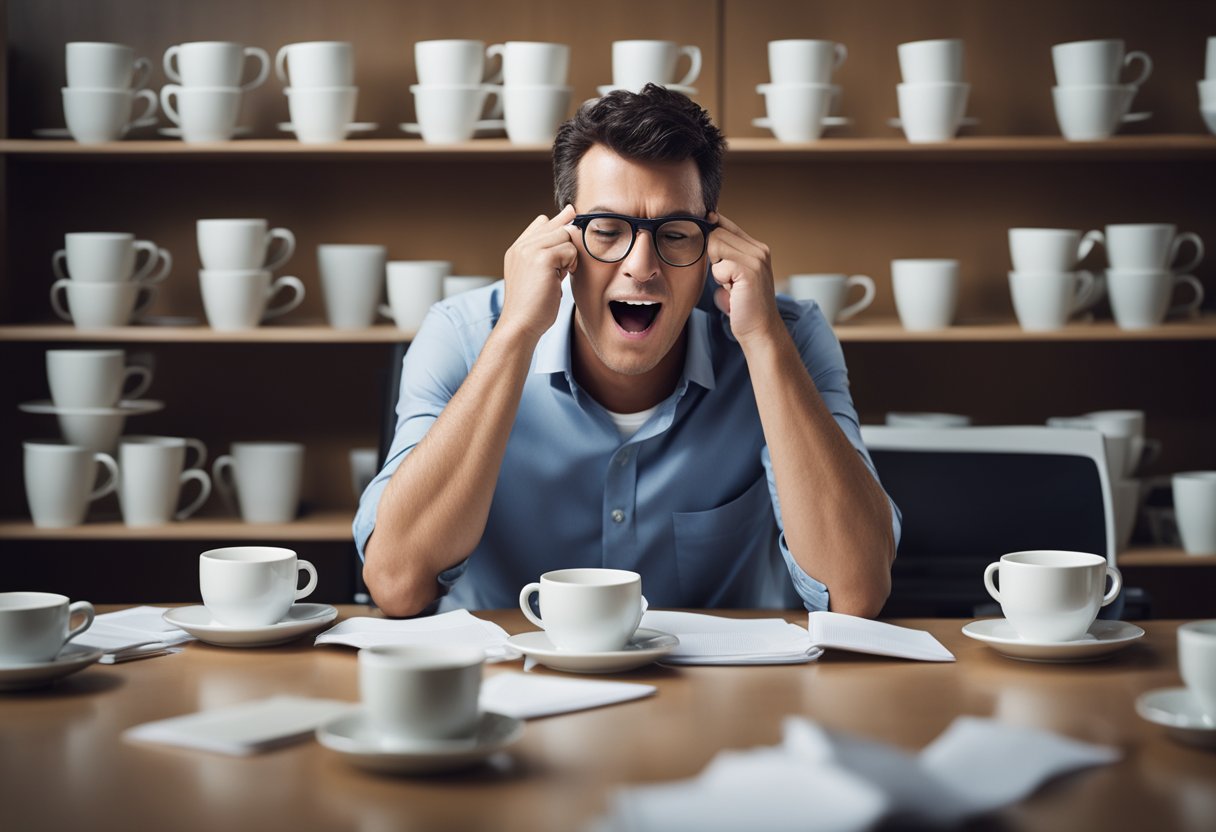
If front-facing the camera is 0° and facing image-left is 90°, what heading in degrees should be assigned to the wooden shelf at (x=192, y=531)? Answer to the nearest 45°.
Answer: approximately 0°

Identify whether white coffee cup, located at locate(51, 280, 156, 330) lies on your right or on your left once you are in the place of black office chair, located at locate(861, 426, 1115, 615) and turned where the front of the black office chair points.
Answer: on your right

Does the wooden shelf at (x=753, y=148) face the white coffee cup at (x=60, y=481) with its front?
no

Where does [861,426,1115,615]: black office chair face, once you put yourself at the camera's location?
facing the viewer

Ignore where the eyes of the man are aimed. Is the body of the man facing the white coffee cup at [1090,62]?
no

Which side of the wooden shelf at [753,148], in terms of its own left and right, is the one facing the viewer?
front

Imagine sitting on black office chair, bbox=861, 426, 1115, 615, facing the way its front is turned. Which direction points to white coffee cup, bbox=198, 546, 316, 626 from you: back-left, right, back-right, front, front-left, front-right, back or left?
front-right

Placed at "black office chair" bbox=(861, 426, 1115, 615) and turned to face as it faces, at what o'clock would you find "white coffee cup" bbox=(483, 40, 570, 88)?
The white coffee cup is roughly at 4 o'clock from the black office chair.

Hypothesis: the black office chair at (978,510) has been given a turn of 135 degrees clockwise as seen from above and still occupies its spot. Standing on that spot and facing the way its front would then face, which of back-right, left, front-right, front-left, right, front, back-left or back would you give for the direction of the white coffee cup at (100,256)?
front-left

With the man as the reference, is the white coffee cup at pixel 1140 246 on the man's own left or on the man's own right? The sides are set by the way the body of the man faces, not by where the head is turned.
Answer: on the man's own left

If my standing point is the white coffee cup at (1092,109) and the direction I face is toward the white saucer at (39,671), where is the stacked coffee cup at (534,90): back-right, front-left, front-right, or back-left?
front-right

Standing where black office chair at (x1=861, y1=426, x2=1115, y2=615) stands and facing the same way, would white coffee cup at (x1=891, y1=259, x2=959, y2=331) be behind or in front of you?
behind

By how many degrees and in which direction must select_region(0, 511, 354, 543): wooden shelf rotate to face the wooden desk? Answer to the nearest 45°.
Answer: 0° — it already faces it

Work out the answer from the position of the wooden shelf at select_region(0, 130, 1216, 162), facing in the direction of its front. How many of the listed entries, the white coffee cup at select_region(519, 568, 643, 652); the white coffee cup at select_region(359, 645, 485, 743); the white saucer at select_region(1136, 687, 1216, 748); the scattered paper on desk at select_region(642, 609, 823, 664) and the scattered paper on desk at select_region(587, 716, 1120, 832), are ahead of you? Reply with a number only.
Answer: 5

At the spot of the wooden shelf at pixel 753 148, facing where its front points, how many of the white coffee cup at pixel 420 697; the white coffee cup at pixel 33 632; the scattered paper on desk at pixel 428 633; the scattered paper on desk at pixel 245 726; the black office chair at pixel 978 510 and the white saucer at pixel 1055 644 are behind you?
0

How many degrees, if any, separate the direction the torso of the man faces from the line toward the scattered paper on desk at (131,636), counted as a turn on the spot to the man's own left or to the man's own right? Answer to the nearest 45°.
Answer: approximately 45° to the man's own right

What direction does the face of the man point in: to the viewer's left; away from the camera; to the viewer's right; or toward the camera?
toward the camera

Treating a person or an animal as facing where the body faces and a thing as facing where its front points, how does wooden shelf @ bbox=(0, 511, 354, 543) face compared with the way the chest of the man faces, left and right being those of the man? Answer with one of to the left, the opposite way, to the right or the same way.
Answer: the same way
